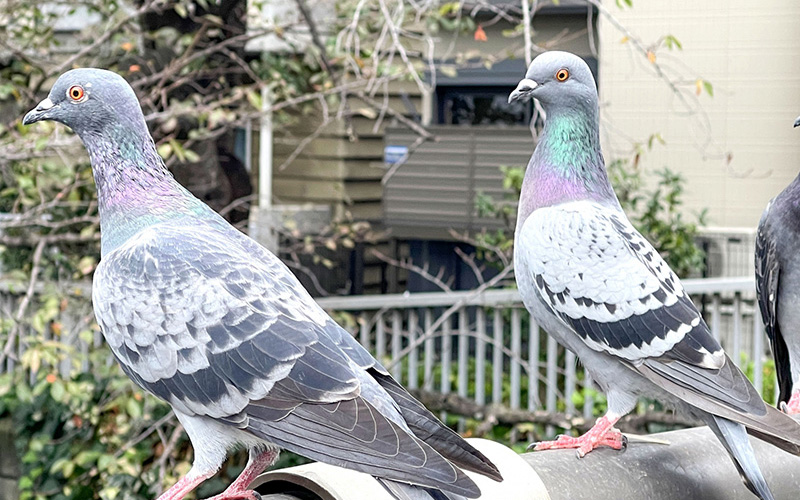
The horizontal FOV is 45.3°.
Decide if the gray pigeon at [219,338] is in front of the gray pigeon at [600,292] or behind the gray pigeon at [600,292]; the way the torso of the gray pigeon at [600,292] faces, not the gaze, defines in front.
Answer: in front

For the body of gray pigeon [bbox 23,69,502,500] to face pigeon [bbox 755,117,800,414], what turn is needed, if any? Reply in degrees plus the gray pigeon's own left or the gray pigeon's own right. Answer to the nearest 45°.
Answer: approximately 135° to the gray pigeon's own right

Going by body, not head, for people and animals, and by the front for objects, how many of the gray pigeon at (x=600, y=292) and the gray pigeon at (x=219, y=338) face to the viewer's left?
2

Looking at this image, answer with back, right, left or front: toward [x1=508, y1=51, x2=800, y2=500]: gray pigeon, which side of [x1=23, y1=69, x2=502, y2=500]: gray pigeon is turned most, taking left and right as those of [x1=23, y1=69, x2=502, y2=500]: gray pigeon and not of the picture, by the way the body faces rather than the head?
back

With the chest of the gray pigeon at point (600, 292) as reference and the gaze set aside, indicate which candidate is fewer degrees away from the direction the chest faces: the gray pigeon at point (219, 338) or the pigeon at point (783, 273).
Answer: the gray pigeon

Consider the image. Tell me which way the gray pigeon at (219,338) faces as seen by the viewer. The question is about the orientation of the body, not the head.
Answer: to the viewer's left

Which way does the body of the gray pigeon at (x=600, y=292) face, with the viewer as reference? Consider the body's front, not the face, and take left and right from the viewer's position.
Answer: facing to the left of the viewer

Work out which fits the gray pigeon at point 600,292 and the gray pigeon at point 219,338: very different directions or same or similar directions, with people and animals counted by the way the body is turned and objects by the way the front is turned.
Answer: same or similar directions
